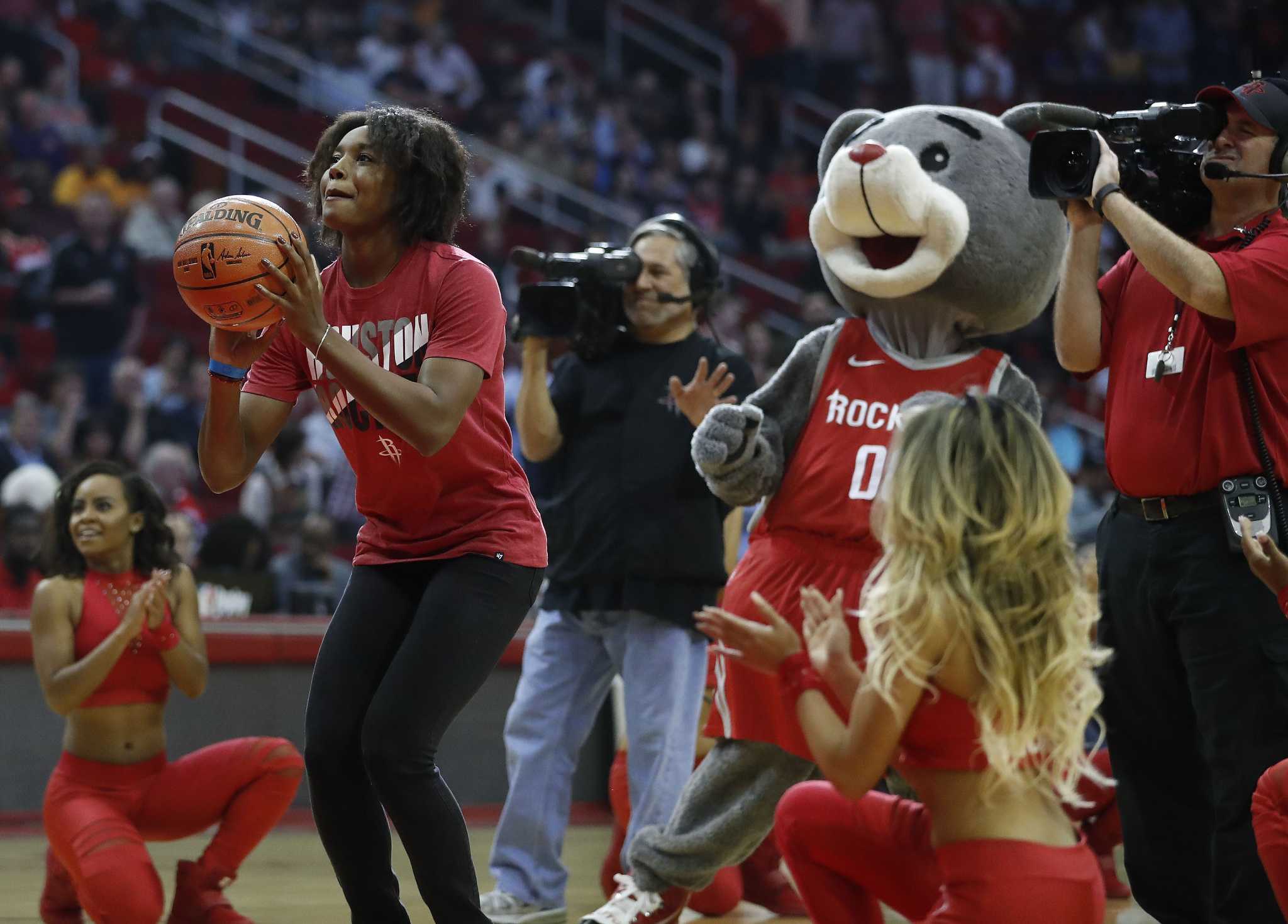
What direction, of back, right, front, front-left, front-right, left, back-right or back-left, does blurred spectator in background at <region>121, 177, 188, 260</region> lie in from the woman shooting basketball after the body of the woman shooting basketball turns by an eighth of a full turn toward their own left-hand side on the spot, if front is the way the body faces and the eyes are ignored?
back

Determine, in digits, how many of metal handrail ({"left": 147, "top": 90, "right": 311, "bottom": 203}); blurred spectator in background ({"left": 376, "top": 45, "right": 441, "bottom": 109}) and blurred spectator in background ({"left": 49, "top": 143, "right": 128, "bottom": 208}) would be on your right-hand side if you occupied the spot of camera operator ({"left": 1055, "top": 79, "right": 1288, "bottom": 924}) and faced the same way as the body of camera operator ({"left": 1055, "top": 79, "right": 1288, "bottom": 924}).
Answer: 3

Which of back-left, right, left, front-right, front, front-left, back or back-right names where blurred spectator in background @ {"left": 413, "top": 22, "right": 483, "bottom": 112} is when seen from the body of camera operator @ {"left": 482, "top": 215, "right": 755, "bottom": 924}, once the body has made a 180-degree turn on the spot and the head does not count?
front-left

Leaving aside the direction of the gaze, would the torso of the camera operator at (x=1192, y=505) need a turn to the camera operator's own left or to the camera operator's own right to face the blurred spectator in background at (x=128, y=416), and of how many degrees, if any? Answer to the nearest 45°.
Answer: approximately 90° to the camera operator's own right

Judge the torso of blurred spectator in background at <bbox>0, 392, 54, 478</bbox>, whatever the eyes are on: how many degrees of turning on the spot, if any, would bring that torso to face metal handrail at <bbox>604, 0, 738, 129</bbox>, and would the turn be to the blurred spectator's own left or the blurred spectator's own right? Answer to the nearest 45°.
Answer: approximately 135° to the blurred spectator's own left

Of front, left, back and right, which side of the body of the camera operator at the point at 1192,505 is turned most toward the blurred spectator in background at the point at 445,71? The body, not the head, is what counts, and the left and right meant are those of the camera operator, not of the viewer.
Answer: right

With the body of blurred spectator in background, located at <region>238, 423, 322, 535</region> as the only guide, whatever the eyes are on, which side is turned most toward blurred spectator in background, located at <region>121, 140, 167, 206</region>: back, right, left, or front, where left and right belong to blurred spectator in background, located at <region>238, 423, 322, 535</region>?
back

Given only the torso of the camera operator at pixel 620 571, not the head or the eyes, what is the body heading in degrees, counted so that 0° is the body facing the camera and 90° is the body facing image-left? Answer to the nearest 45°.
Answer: approximately 45°

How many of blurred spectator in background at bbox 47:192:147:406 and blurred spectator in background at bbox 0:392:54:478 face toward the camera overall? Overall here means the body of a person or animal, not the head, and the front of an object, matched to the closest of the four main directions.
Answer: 2

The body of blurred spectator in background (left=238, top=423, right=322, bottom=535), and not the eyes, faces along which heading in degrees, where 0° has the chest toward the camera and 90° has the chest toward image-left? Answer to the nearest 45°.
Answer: approximately 0°
